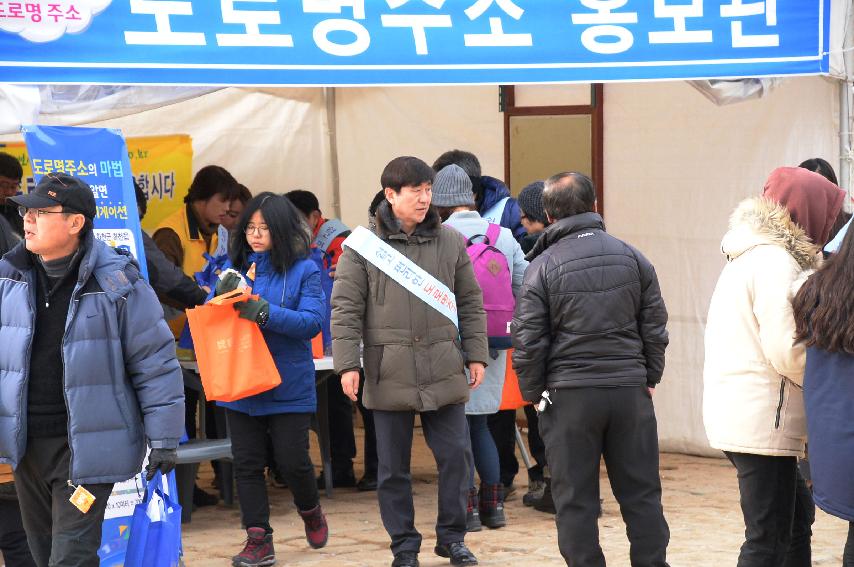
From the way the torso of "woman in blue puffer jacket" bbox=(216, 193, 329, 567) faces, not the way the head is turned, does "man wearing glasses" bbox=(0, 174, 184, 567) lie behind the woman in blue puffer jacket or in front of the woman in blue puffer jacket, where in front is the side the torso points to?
in front

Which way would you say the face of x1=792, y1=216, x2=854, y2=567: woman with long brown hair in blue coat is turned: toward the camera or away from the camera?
away from the camera

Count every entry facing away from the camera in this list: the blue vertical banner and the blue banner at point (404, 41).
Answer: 0

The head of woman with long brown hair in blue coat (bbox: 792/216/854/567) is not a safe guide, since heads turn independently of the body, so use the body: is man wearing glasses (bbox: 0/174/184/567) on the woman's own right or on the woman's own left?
on the woman's own left

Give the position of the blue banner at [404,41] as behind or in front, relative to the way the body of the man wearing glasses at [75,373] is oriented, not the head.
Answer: behind

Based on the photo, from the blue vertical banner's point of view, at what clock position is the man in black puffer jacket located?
The man in black puffer jacket is roughly at 10 o'clock from the blue vertical banner.

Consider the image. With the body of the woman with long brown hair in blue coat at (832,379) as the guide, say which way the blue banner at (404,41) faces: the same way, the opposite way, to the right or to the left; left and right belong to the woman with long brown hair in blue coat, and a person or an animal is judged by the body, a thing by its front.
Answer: the opposite way

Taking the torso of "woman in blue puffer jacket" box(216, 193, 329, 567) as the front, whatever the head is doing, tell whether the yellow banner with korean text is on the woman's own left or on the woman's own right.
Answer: on the woman's own right

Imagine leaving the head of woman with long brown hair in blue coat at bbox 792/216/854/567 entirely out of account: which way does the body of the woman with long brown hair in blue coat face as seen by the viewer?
away from the camera

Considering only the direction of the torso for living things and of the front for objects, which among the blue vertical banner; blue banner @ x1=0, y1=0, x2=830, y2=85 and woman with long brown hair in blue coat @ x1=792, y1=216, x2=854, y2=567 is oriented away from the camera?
the woman with long brown hair in blue coat

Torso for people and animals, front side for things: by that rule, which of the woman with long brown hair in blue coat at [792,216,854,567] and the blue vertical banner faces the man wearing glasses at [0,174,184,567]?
the blue vertical banner

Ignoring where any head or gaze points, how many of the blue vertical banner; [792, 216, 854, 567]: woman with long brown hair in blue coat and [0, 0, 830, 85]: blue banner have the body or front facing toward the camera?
2

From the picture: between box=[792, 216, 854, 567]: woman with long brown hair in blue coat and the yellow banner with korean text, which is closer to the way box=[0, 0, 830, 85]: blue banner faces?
the woman with long brown hair in blue coat
